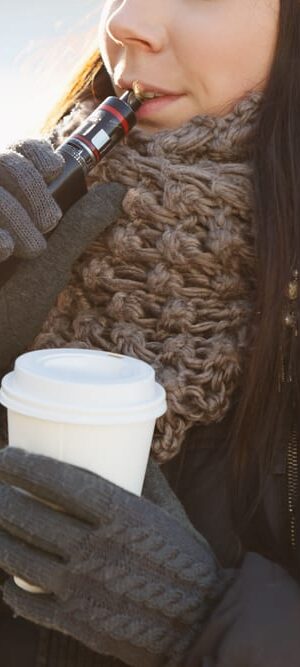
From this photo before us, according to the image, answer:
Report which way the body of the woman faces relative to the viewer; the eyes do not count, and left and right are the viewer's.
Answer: facing the viewer and to the left of the viewer

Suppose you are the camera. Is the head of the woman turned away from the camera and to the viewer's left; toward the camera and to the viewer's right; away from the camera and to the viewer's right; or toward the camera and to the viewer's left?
toward the camera and to the viewer's left
